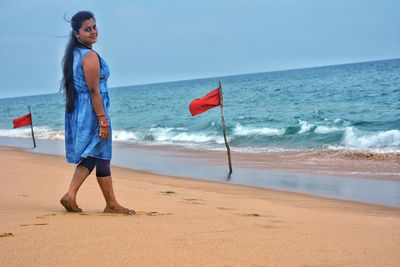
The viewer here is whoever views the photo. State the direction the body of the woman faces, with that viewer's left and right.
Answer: facing to the right of the viewer
